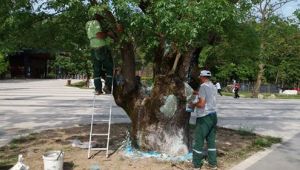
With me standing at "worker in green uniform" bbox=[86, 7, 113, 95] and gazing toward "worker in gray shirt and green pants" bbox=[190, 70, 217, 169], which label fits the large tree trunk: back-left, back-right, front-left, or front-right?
front-left

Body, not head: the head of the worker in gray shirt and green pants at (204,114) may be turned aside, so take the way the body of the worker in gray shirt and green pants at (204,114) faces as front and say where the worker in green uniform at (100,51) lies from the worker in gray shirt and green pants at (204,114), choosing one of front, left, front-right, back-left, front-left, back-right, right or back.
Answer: front-left

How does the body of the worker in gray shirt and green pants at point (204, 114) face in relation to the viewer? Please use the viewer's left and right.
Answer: facing away from the viewer and to the left of the viewer

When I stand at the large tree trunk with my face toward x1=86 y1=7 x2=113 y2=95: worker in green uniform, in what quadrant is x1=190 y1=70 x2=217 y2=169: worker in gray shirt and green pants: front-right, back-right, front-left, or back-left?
back-left

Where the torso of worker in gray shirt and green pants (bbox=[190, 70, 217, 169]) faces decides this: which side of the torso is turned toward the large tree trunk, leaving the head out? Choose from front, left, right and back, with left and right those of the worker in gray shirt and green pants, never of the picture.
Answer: front

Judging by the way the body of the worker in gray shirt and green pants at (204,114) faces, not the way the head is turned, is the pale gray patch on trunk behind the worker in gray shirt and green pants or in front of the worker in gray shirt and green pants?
in front
